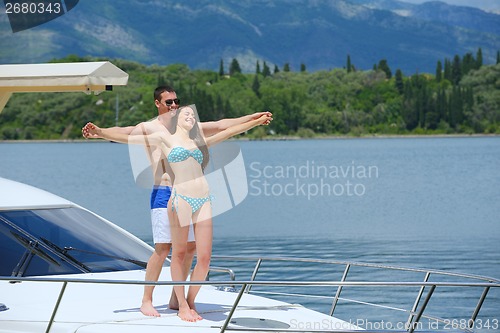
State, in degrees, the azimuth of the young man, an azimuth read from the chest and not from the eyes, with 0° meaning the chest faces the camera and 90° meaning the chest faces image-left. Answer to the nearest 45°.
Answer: approximately 315°

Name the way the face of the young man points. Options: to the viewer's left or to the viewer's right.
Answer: to the viewer's right
